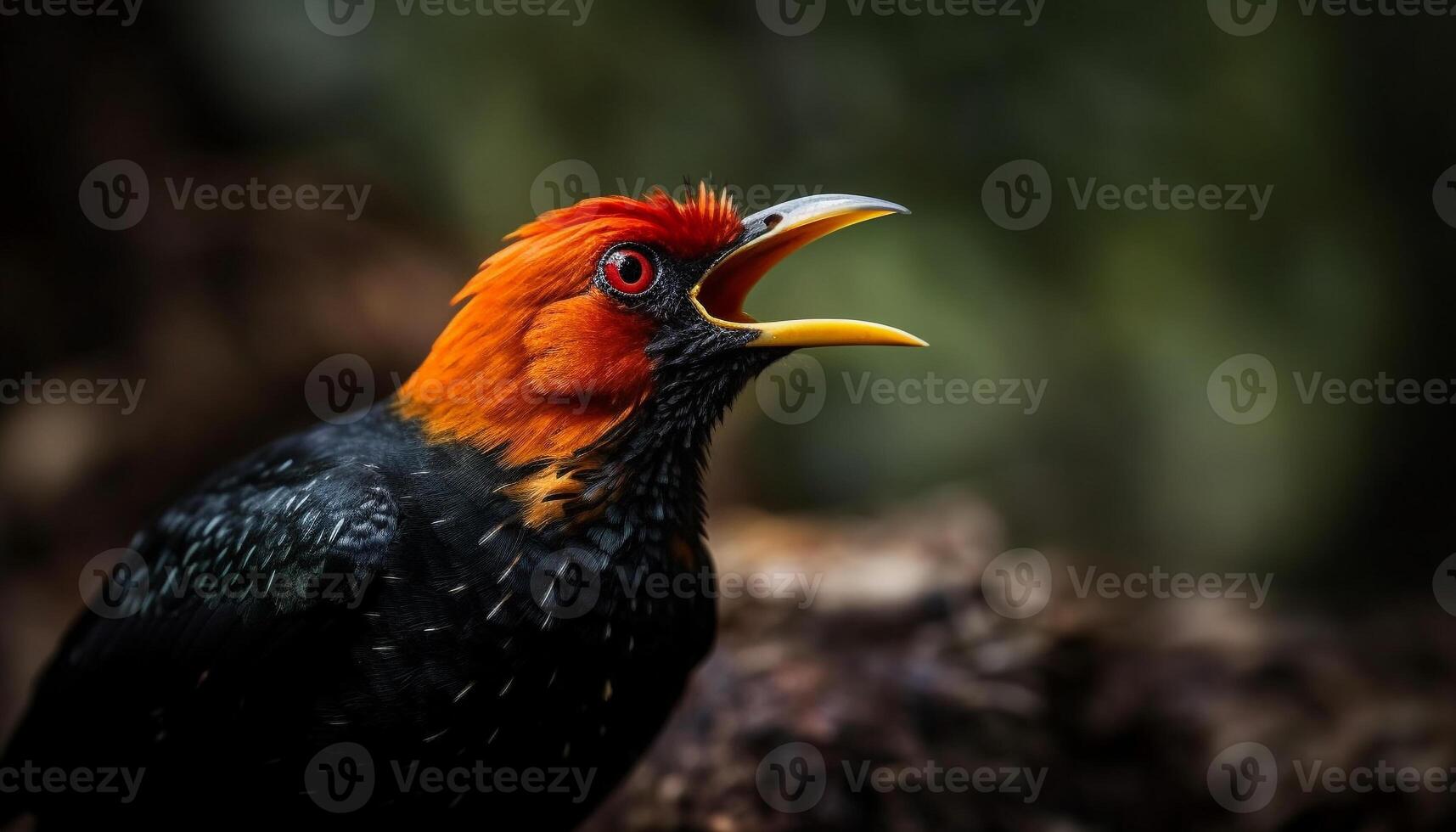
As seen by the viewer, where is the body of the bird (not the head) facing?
to the viewer's right
